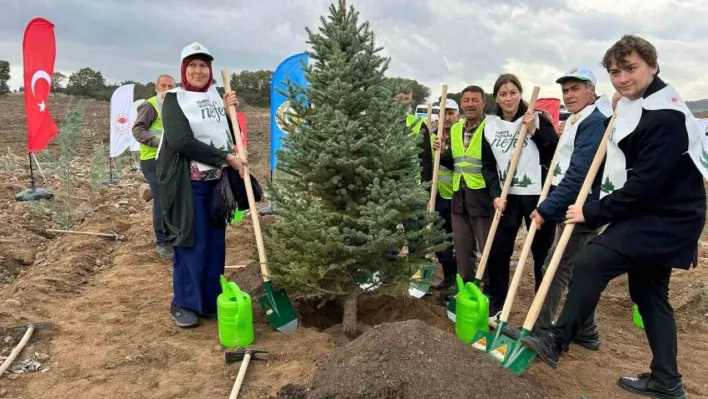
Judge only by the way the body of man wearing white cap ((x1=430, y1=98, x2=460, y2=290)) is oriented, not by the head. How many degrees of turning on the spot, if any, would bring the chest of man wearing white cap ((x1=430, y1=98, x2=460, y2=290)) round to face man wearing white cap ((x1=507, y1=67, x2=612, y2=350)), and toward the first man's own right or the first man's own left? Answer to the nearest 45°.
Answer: approximately 90° to the first man's own left

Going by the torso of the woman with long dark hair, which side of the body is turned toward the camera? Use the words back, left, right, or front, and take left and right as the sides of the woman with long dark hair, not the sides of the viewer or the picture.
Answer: front

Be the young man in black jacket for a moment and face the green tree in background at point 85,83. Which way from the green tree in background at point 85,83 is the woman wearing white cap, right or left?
left

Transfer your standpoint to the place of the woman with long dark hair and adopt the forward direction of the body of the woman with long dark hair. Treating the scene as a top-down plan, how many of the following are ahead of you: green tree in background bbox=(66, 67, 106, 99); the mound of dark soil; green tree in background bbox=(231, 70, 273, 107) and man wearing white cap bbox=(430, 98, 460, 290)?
1

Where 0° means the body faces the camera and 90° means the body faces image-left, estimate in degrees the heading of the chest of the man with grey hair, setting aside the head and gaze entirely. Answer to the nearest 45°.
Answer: approximately 315°

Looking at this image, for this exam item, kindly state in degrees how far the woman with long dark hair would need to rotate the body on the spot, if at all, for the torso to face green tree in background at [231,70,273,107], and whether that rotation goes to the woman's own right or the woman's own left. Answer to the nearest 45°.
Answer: approximately 135° to the woman's own right

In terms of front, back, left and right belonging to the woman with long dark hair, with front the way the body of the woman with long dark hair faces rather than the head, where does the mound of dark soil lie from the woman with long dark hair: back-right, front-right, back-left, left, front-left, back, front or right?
front

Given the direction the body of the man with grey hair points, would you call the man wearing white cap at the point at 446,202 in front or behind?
in front

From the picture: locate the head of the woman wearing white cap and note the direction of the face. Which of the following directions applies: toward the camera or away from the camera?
toward the camera

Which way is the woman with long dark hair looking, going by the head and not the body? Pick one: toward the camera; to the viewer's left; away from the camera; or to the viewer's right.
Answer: toward the camera

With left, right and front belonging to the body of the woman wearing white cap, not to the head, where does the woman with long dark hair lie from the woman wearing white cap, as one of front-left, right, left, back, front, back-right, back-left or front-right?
front-left

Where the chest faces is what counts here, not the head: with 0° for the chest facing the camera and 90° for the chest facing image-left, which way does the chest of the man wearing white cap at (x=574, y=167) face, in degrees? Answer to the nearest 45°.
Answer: approximately 45°

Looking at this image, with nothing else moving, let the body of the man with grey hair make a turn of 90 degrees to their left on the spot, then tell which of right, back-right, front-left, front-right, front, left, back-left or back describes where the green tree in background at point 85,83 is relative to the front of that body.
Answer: front-left

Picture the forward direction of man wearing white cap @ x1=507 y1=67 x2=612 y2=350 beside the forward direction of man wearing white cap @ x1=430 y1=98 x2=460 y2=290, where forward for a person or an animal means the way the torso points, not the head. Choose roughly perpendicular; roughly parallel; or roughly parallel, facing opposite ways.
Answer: roughly parallel

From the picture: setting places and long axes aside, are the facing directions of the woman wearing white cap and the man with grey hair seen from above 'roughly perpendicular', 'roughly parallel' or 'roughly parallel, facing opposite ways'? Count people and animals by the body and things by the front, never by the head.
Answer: roughly parallel
